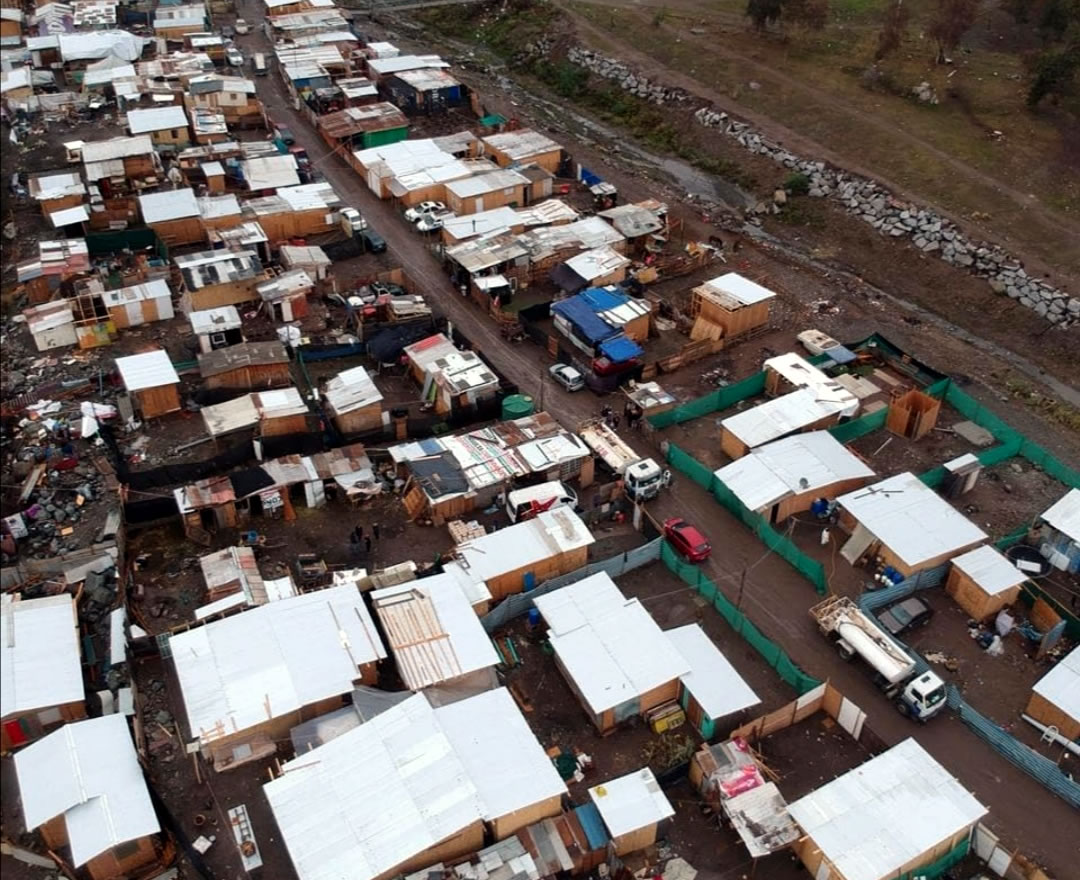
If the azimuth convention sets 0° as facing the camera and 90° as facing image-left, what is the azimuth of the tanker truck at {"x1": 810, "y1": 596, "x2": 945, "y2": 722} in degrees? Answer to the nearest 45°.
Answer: approximately 315°

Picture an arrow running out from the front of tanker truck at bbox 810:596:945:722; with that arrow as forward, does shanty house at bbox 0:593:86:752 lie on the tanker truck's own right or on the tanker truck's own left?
on the tanker truck's own right

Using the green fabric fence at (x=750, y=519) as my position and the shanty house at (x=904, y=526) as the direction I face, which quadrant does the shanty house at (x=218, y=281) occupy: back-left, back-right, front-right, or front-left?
back-left

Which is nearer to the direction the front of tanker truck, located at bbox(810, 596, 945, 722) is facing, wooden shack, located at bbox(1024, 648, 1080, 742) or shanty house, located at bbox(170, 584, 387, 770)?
the wooden shack

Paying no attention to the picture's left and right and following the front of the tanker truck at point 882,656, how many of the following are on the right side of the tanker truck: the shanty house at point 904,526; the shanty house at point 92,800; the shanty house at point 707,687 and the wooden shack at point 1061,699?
2

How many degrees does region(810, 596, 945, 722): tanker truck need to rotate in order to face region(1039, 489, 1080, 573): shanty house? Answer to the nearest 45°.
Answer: approximately 90° to its left

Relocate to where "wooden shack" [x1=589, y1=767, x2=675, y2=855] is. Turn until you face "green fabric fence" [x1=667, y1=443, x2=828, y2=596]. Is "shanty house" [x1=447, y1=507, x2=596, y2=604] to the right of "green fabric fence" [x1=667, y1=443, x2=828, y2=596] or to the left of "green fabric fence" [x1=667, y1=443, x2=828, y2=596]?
left

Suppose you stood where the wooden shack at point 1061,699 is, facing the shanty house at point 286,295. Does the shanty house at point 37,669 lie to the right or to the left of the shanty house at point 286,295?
left

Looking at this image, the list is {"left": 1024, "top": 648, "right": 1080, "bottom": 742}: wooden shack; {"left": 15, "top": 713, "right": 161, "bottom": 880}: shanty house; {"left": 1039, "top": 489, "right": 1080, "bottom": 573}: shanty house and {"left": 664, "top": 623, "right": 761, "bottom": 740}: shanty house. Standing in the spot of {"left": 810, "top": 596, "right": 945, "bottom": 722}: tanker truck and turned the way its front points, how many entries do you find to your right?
2

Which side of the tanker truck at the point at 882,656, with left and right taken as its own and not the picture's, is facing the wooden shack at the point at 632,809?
right

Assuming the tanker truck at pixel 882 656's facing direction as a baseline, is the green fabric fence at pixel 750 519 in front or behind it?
behind

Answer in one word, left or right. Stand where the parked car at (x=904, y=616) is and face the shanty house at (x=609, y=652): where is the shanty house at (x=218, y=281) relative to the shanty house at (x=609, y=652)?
right
